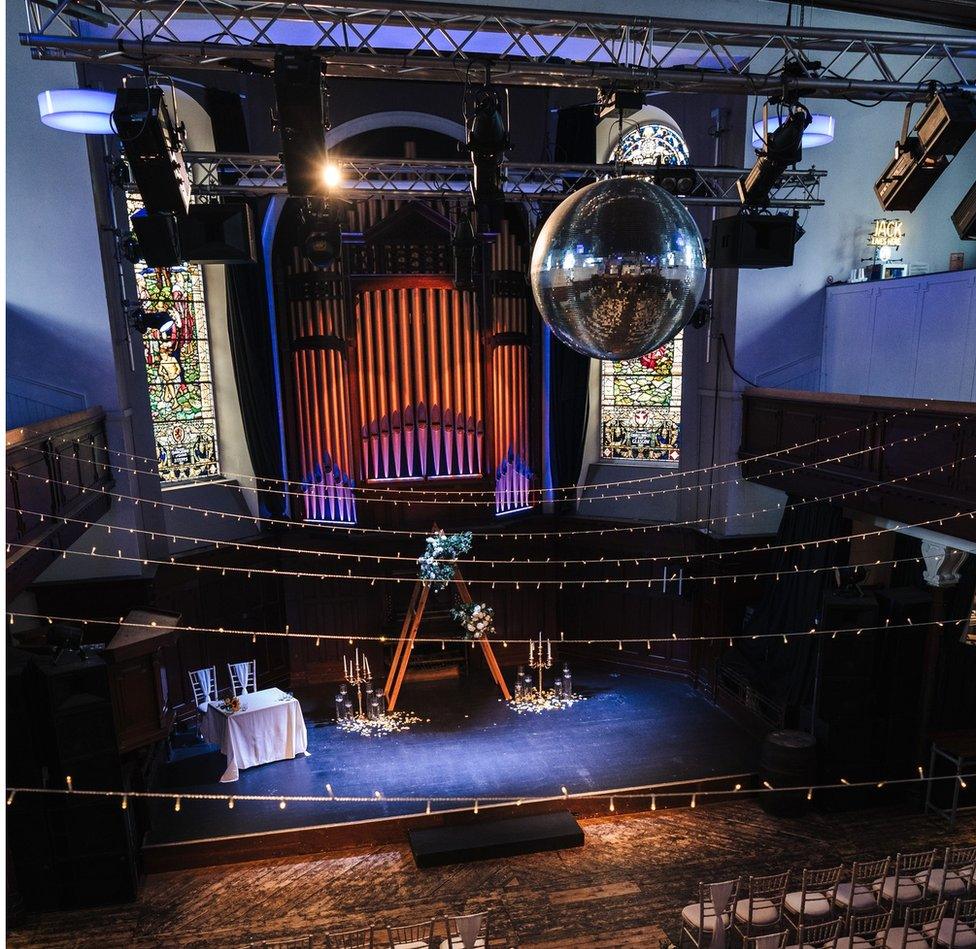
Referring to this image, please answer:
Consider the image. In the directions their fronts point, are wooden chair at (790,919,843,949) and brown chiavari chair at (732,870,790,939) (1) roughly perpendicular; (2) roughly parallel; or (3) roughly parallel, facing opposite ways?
roughly parallel

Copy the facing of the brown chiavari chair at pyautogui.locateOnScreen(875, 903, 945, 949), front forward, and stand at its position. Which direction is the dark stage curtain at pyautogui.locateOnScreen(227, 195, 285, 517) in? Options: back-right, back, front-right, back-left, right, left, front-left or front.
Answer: front-left

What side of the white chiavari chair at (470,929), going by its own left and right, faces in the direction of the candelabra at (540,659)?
front

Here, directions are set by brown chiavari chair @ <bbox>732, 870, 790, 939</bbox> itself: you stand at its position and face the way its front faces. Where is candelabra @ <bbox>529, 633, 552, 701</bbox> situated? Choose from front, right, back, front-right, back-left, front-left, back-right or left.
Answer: front

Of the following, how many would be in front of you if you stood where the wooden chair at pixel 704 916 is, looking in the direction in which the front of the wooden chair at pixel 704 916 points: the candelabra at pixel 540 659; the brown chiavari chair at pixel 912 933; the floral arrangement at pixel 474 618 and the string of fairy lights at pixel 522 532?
3

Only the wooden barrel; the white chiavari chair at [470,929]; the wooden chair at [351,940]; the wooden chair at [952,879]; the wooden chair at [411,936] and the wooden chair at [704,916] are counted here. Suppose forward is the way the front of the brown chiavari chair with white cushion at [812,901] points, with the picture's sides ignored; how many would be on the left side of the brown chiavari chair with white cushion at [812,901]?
4

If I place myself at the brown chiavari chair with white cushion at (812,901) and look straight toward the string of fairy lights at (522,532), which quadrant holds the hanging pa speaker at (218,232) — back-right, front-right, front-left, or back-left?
front-left

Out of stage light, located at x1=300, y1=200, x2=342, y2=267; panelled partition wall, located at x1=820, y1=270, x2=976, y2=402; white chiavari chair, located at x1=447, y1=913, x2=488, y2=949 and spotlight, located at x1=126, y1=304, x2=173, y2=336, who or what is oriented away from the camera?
the white chiavari chair

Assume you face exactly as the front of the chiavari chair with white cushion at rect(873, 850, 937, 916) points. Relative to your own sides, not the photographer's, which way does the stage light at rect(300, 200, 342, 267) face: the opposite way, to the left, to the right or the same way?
the opposite way

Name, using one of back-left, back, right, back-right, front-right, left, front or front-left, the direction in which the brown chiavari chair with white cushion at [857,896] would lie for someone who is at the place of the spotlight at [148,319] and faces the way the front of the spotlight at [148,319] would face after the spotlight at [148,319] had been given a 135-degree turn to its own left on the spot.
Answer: back-right

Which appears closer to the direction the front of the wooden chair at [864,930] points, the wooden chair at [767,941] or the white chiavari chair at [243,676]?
the white chiavari chair

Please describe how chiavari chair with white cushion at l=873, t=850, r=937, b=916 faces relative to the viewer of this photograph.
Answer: facing away from the viewer and to the left of the viewer

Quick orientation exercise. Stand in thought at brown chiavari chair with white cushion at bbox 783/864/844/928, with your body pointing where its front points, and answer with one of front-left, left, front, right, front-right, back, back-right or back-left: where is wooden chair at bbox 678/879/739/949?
left

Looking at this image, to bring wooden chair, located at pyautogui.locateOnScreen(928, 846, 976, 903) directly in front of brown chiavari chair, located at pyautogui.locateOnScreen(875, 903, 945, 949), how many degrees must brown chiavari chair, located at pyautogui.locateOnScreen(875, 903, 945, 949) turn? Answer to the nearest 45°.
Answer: approximately 45° to its right

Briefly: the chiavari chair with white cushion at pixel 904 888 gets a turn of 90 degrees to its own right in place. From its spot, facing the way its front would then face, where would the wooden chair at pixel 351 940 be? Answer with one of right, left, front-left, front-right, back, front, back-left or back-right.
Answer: back

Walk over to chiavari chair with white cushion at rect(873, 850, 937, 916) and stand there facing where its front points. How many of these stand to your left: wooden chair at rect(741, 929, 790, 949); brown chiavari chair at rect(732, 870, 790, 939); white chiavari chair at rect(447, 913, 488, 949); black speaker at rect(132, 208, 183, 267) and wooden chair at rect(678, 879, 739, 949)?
5

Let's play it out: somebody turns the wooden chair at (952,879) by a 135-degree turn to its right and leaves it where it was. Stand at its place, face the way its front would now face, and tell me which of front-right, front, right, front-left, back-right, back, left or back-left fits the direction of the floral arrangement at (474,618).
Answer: back
